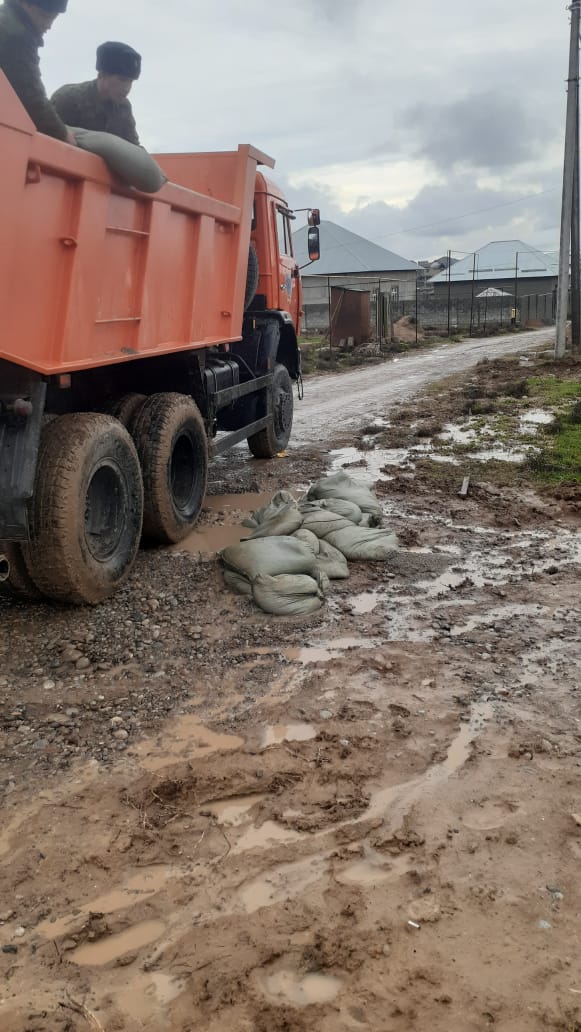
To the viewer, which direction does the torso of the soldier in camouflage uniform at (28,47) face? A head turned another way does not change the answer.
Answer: to the viewer's right

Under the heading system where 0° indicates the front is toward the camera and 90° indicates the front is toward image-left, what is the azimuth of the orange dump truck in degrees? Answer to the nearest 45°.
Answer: approximately 225°
